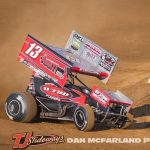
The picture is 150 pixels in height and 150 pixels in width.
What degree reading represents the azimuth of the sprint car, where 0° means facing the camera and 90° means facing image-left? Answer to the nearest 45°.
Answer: approximately 315°
